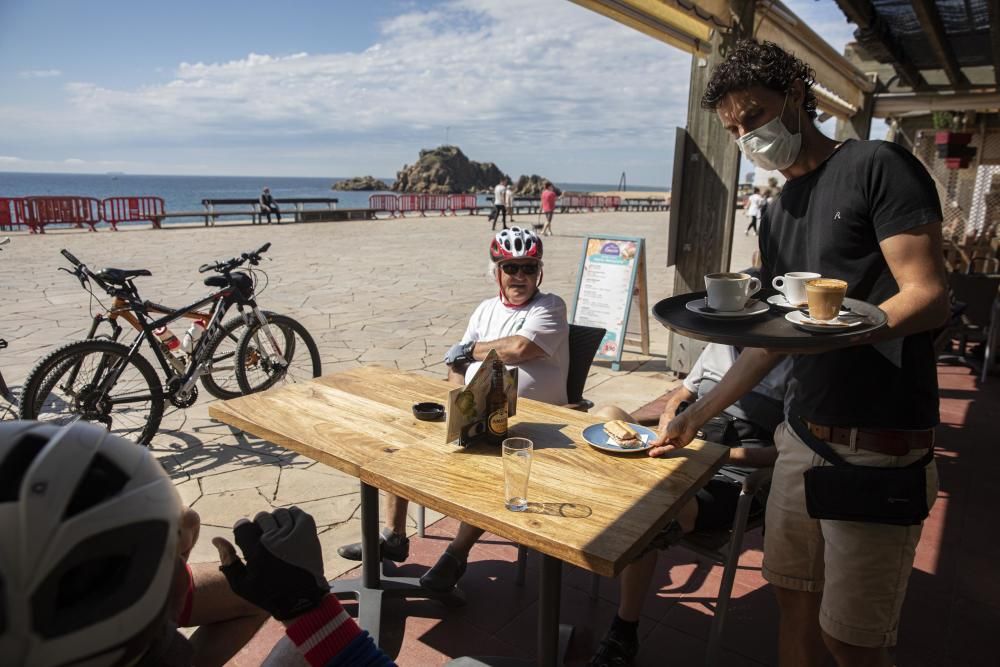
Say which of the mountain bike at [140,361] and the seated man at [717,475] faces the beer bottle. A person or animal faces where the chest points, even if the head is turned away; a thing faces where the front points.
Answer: the seated man

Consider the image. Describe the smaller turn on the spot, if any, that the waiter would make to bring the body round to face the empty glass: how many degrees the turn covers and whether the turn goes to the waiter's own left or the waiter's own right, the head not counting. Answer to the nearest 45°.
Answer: approximately 45° to the waiter's own right

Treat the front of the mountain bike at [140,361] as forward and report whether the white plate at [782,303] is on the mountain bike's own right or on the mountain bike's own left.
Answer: on the mountain bike's own right

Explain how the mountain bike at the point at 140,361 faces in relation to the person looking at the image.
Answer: facing away from the viewer and to the right of the viewer

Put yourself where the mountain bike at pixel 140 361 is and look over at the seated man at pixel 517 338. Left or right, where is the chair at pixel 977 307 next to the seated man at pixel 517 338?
left

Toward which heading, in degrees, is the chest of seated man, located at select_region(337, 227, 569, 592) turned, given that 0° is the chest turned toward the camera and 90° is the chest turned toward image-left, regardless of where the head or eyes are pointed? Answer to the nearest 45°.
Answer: approximately 45°
